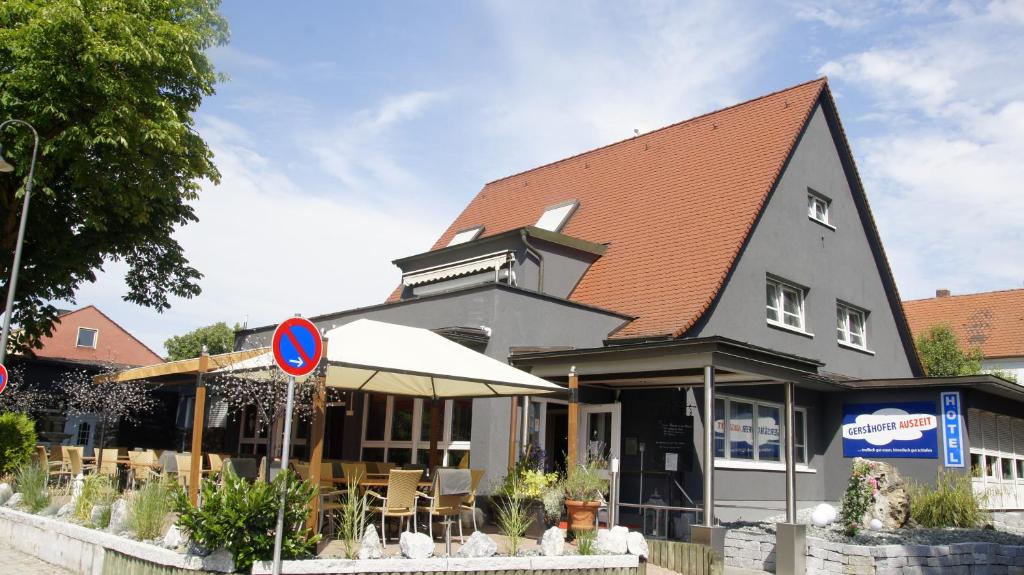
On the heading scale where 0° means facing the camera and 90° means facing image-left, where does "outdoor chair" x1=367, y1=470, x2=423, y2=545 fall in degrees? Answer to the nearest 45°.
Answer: approximately 135°

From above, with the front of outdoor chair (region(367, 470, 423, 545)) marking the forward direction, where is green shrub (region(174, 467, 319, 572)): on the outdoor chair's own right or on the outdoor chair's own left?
on the outdoor chair's own left

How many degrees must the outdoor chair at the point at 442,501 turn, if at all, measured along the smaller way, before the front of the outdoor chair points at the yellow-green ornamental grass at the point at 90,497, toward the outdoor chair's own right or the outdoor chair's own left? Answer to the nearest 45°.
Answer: approximately 45° to the outdoor chair's own left

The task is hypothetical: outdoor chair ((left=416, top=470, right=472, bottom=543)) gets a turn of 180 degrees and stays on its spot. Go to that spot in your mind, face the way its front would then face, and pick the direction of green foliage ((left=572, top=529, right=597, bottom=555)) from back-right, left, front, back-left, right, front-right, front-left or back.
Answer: front-left

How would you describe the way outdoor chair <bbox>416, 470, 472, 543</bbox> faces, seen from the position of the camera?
facing away from the viewer and to the left of the viewer

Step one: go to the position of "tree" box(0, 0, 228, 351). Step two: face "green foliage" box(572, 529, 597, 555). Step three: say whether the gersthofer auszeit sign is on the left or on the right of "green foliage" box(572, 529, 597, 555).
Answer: left

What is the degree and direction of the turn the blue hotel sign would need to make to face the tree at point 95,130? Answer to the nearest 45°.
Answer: approximately 45° to its right

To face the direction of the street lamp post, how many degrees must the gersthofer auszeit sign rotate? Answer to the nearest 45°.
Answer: approximately 45° to its right

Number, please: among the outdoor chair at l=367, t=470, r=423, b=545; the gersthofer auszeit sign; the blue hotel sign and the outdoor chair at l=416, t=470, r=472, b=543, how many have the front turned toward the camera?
2
